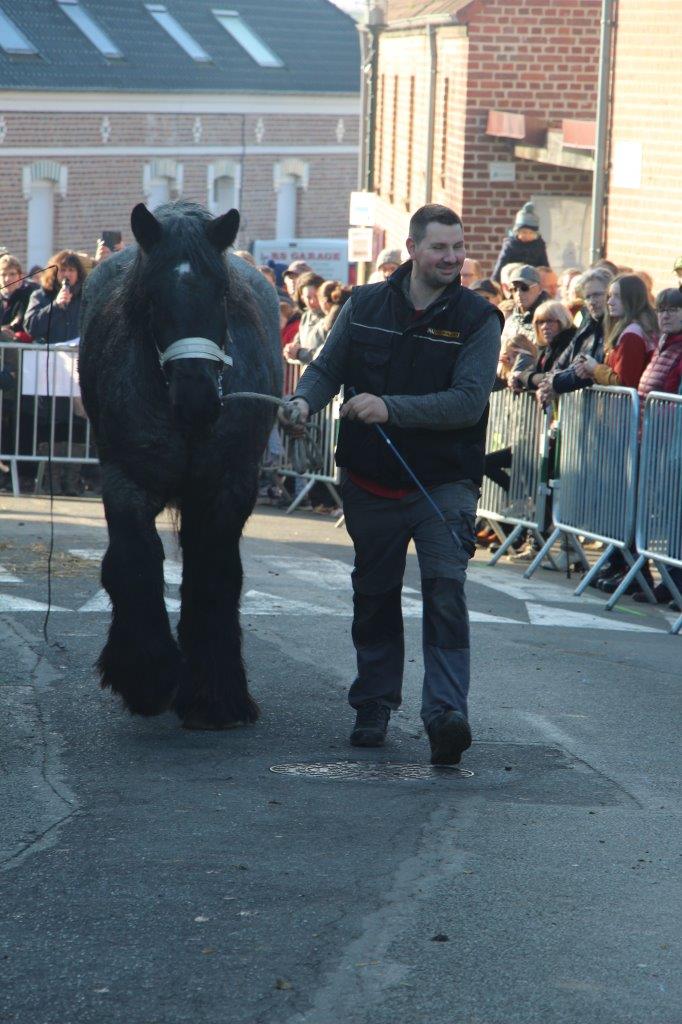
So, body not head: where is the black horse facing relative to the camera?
toward the camera

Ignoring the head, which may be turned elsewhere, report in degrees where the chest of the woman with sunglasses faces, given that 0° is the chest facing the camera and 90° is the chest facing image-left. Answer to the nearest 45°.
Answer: approximately 45°

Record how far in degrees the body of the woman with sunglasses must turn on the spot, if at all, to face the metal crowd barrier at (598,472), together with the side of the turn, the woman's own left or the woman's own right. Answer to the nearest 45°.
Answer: approximately 90° to the woman's own left

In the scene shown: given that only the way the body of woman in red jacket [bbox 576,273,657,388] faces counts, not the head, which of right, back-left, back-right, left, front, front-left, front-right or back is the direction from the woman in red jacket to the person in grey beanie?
right

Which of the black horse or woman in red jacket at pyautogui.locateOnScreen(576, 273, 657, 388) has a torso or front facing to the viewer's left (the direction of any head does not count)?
the woman in red jacket

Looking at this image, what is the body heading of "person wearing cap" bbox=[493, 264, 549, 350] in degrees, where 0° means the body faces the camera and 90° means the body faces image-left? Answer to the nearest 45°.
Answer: approximately 45°

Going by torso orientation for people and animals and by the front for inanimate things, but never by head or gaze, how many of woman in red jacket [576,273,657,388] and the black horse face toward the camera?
1

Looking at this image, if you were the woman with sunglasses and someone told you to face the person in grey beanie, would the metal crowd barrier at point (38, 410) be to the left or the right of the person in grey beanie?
left

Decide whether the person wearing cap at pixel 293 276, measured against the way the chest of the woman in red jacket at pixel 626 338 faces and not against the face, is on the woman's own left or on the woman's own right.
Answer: on the woman's own right

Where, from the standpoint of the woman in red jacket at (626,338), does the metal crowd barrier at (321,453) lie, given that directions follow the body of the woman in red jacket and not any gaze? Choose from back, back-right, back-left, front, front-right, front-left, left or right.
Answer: front-right

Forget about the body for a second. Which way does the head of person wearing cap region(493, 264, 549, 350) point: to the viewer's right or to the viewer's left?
to the viewer's left

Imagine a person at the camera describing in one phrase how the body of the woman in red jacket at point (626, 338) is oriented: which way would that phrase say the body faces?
to the viewer's left
